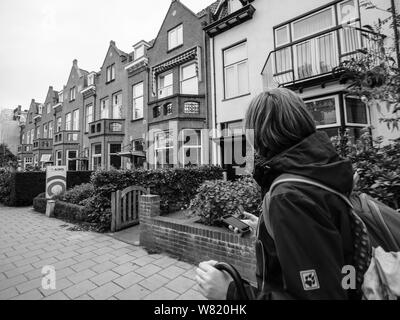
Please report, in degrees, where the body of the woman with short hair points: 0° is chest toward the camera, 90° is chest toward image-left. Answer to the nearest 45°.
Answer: approximately 90°

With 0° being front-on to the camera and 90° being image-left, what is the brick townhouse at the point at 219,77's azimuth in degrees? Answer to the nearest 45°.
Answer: approximately 45°

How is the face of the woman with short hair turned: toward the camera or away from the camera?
away from the camera
